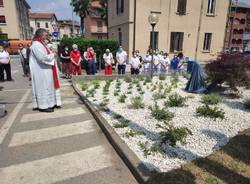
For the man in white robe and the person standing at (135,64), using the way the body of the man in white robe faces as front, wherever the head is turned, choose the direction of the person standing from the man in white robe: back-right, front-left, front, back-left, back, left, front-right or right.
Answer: front-left

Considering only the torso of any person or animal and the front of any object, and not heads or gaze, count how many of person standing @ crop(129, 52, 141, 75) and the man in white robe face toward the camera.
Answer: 1

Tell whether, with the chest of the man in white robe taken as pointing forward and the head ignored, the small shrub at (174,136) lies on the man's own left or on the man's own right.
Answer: on the man's own right

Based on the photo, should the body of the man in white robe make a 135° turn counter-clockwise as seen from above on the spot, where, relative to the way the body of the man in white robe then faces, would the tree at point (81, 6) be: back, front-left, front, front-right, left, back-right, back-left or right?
front-right

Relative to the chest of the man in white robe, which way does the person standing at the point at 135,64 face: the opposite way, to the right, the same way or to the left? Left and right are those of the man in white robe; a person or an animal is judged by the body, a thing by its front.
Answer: to the right

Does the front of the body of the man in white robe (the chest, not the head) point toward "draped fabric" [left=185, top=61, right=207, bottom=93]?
yes

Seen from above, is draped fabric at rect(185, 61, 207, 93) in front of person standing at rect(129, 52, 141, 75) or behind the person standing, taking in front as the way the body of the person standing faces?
in front

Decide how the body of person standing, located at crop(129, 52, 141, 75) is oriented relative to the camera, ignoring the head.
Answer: toward the camera

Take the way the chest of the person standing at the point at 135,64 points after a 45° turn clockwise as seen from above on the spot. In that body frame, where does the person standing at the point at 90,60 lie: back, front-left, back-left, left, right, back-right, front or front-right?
front-right

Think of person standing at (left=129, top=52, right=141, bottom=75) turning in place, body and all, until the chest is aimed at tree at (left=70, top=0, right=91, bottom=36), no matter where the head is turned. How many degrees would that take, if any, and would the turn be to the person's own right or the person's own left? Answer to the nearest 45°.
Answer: approximately 180°

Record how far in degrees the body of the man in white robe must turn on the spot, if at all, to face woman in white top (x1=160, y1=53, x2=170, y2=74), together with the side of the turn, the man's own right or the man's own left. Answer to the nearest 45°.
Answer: approximately 45° to the man's own left

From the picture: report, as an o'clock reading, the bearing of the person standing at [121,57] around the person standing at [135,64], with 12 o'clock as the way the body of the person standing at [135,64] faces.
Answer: the person standing at [121,57] is roughly at 3 o'clock from the person standing at [135,64].

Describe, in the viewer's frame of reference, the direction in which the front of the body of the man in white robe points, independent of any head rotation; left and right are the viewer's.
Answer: facing to the right of the viewer

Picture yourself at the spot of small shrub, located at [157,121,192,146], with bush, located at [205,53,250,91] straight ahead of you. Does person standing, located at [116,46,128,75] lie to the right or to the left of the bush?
left
